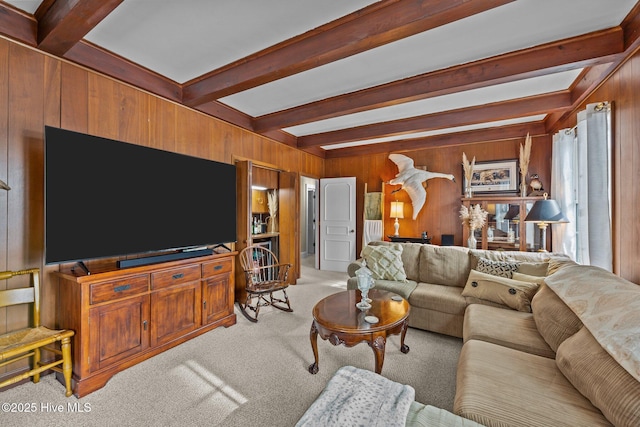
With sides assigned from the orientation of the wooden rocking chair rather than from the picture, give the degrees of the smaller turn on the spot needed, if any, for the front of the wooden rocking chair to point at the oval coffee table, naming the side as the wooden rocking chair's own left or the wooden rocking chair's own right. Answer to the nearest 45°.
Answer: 0° — it already faces it

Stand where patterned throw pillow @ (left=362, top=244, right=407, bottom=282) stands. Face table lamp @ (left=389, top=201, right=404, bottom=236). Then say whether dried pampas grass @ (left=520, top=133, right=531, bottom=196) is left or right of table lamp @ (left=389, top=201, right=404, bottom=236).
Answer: right

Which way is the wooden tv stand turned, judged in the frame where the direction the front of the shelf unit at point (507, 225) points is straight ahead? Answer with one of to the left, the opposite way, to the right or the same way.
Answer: to the left

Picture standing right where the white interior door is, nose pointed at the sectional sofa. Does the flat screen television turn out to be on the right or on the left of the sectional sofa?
right

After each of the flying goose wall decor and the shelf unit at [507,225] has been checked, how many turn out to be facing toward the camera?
1

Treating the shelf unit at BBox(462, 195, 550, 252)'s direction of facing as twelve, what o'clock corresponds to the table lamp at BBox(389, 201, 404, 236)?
The table lamp is roughly at 3 o'clock from the shelf unit.

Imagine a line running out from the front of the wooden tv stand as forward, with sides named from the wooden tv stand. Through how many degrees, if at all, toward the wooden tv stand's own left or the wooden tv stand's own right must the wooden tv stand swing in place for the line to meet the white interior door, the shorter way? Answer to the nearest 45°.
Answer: approximately 90° to the wooden tv stand's own left

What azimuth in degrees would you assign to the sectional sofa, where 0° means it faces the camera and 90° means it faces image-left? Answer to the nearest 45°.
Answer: approximately 45°
